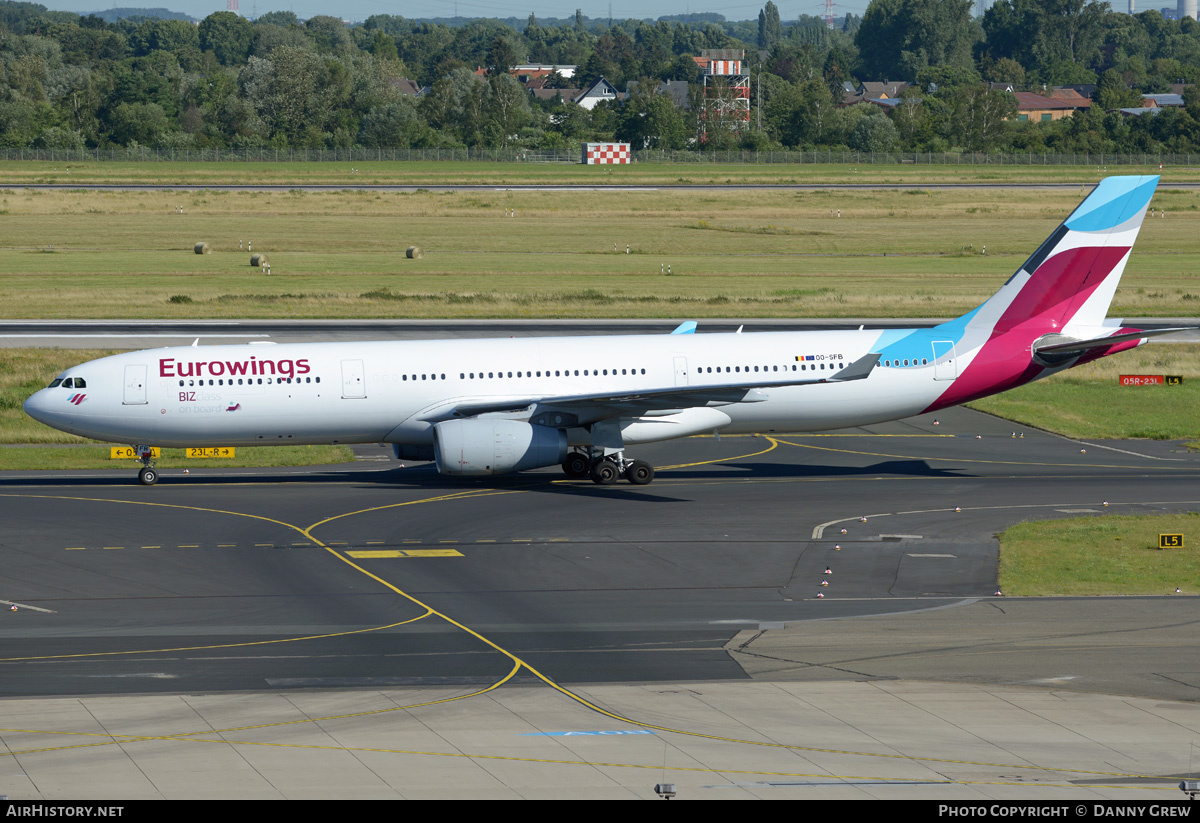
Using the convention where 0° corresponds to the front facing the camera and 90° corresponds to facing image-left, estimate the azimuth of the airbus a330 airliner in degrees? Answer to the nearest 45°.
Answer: approximately 90°
